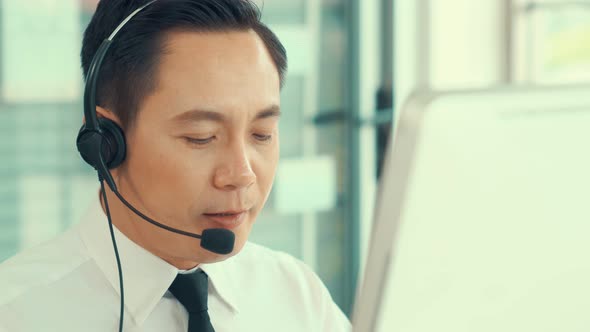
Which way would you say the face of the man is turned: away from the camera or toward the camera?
toward the camera
